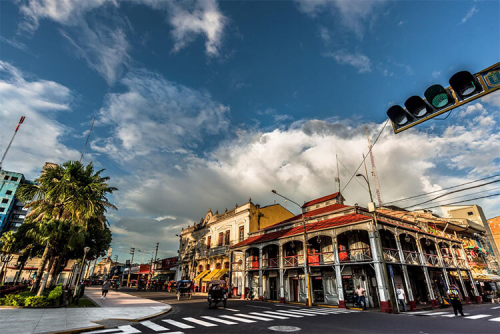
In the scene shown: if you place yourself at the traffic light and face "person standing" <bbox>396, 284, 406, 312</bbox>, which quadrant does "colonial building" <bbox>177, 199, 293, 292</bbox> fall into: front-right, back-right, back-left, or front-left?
front-left

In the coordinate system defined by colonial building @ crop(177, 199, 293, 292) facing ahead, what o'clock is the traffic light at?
The traffic light is roughly at 10 o'clock from the colonial building.

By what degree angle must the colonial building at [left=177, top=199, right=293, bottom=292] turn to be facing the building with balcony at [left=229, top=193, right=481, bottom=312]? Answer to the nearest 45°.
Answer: approximately 90° to its left

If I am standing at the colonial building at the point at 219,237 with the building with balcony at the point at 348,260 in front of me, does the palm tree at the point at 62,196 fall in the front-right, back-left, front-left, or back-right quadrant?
front-right

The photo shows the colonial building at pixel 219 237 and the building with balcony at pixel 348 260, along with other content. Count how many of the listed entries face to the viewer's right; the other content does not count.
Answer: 0

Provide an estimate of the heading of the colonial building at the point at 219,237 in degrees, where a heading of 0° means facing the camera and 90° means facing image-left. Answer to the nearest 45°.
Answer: approximately 45°
